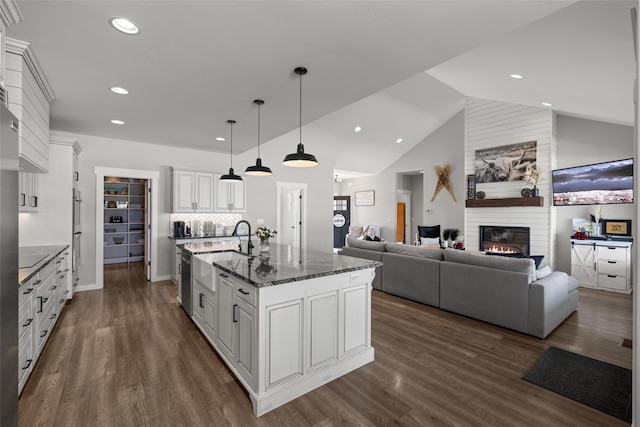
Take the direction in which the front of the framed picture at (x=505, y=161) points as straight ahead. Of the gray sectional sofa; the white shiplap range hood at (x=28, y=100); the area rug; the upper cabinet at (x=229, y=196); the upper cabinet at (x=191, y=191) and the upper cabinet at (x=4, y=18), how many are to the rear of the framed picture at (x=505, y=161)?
0

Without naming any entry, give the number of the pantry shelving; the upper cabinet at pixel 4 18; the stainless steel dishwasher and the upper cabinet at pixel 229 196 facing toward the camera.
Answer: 2

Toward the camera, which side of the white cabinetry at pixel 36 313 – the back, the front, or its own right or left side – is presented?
right

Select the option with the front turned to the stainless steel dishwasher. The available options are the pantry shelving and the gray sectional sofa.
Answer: the pantry shelving

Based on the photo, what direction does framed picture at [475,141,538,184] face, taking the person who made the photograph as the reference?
facing the viewer and to the left of the viewer

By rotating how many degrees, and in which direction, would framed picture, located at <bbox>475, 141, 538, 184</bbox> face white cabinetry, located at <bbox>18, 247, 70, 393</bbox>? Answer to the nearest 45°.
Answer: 0° — it already faces it

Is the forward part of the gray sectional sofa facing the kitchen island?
no

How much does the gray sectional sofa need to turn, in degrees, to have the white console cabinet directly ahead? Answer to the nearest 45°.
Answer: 0° — it already faces it

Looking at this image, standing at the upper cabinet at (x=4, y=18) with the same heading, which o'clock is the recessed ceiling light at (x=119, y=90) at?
The recessed ceiling light is roughly at 10 o'clock from the upper cabinet.

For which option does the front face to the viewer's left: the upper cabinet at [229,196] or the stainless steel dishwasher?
the stainless steel dishwasher

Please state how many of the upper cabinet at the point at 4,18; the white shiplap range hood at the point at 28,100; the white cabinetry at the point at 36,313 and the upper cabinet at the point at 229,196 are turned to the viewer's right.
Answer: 3

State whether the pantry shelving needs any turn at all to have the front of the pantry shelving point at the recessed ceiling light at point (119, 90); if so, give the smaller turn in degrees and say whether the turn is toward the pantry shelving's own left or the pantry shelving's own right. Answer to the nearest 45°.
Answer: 0° — it already faces it

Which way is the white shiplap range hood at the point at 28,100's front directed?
to the viewer's right

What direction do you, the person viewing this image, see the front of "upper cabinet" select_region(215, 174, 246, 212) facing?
facing the viewer

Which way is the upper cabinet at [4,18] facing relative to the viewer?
to the viewer's right

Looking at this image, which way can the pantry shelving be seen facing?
toward the camera

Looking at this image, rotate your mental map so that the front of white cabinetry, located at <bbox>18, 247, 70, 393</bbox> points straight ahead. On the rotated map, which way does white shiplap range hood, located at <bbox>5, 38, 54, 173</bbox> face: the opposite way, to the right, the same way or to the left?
the same way

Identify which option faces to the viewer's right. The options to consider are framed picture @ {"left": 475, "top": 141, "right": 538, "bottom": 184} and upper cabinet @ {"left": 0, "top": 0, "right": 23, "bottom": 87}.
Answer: the upper cabinet

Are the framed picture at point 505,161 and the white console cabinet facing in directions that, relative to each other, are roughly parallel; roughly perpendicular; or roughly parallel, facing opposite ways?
roughly parallel

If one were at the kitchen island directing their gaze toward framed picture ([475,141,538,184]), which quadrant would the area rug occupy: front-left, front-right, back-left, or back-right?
front-right
